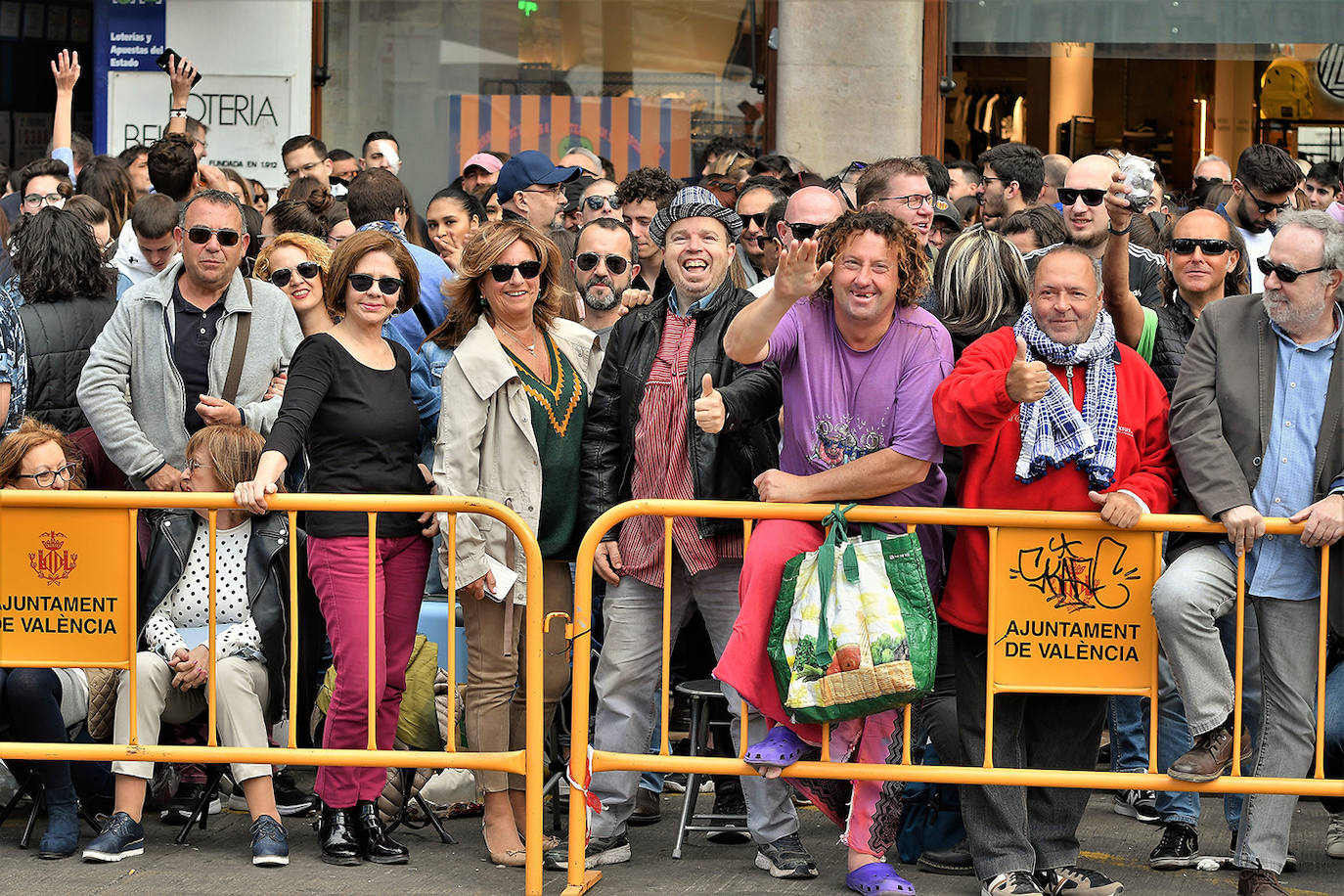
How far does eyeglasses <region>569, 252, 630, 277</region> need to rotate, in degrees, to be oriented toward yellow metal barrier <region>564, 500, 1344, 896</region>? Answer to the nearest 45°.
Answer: approximately 45° to its left

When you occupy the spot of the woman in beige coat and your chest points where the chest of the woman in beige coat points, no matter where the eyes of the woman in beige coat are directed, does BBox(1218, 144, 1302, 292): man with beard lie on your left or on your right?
on your left

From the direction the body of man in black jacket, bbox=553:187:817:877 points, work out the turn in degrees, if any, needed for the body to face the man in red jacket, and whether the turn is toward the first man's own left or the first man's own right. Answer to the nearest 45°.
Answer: approximately 90° to the first man's own left

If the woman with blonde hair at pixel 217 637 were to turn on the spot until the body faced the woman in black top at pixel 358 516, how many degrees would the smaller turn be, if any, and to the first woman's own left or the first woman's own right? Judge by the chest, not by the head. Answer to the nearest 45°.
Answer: approximately 45° to the first woman's own left

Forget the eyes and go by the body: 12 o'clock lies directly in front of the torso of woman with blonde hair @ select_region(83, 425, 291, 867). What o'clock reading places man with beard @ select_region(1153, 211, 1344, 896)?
The man with beard is roughly at 10 o'clock from the woman with blonde hair.

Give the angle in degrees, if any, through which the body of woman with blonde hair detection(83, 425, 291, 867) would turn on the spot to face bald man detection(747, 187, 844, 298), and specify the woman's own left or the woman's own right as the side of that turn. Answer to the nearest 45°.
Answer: approximately 90° to the woman's own left

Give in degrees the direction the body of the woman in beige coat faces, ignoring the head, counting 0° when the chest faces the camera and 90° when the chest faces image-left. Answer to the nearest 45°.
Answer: approximately 315°

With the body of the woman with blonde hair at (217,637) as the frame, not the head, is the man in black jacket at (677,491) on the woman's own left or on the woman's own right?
on the woman's own left

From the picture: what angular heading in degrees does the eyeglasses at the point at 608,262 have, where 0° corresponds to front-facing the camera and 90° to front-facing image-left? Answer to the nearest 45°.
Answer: approximately 0°

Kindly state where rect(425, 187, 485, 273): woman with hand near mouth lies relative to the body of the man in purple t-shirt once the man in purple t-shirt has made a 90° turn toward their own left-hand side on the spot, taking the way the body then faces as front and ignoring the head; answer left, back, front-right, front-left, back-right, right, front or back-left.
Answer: back-left

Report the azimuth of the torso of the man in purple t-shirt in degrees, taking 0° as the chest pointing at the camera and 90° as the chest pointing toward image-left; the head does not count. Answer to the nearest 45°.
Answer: approximately 0°
